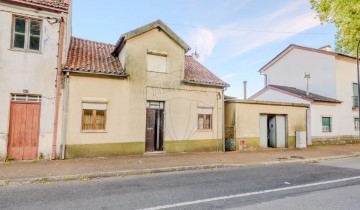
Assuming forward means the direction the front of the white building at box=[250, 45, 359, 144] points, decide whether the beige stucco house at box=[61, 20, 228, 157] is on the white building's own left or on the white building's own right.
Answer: on the white building's own right

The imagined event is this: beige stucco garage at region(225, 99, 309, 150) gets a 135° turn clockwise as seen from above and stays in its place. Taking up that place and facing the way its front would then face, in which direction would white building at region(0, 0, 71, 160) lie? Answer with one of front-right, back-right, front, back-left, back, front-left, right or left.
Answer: front-left

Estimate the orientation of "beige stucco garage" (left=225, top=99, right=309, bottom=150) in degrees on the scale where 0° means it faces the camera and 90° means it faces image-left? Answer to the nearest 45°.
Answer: approximately 315°

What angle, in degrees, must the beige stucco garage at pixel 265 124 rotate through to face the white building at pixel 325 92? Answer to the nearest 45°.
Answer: approximately 90° to its left

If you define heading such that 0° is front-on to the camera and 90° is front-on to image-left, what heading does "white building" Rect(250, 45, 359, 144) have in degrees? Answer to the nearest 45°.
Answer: approximately 315°
